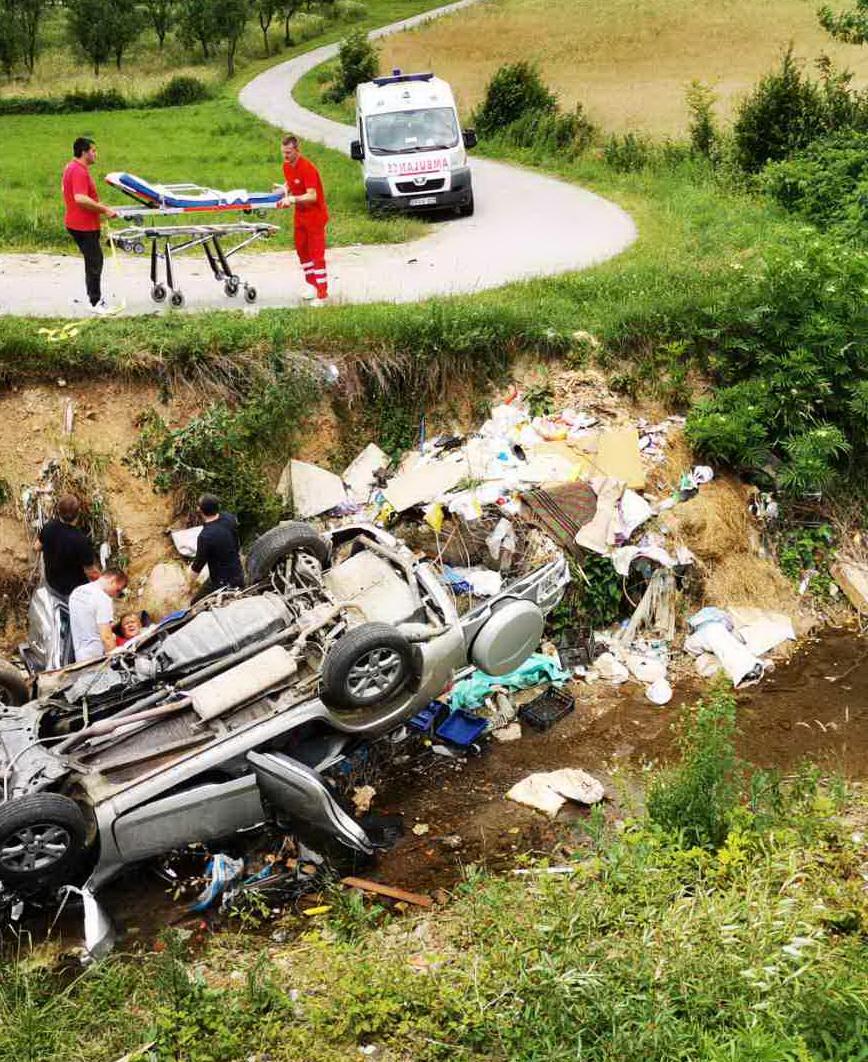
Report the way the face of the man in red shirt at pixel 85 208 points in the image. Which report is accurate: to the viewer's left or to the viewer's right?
to the viewer's right

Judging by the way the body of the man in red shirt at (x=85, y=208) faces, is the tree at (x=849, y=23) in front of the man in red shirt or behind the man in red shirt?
in front

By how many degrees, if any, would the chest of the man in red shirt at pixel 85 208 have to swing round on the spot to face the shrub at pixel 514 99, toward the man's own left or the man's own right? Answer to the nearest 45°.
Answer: approximately 45° to the man's own left

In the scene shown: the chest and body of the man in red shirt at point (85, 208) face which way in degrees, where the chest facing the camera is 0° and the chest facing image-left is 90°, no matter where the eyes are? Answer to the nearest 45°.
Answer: approximately 270°

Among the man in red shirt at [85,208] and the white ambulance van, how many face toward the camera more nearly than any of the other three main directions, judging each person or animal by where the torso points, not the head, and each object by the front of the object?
1

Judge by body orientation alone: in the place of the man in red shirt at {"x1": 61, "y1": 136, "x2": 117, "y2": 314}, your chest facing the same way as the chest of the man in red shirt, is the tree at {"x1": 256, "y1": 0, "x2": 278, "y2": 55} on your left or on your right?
on your left

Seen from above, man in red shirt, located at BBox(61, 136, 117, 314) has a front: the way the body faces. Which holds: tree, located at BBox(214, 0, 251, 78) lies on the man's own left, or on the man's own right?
on the man's own left

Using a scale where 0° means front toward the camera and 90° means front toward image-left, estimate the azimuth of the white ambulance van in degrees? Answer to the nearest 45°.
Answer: approximately 0°

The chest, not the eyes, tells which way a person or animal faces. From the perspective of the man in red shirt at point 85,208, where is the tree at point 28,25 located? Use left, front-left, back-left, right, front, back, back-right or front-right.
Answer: left

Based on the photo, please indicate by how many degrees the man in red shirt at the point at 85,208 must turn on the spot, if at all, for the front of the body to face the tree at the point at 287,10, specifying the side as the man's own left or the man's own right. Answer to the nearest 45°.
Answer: approximately 90° to the man's own left

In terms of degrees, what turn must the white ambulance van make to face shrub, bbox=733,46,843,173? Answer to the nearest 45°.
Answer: approximately 90° to its left

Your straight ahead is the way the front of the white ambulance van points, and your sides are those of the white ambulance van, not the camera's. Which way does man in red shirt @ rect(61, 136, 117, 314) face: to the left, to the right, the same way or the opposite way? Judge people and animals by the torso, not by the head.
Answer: to the left

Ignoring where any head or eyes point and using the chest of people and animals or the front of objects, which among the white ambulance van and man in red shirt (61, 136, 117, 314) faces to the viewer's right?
the man in red shirt

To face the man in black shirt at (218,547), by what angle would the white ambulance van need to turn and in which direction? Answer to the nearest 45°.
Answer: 0° — it already faces them

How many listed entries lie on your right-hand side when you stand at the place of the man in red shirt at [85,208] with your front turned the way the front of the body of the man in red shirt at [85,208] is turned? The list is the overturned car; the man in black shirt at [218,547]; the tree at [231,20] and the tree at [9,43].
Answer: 2
